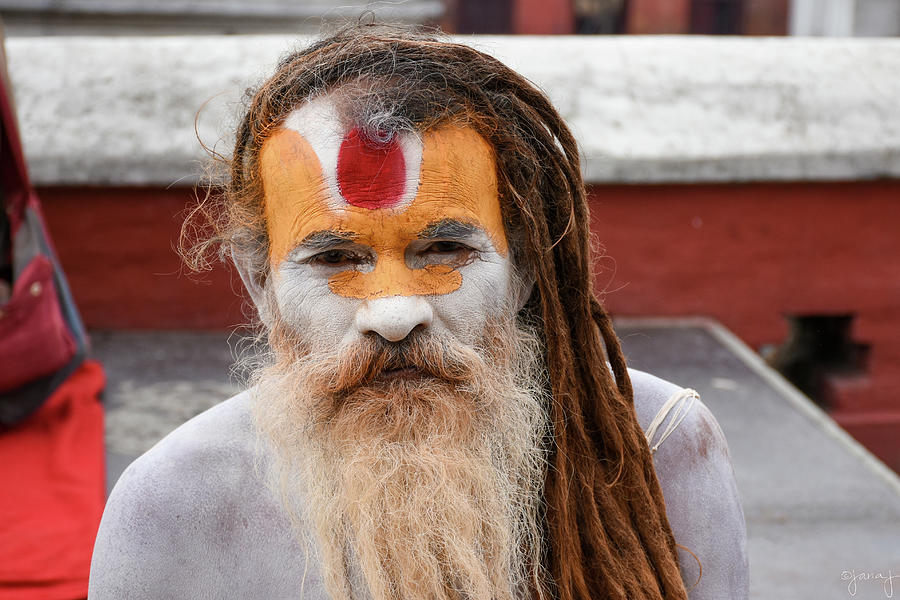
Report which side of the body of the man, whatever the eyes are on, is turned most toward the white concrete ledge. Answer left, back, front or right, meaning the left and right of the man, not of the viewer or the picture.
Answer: back

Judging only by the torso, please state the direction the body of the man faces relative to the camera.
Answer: toward the camera
